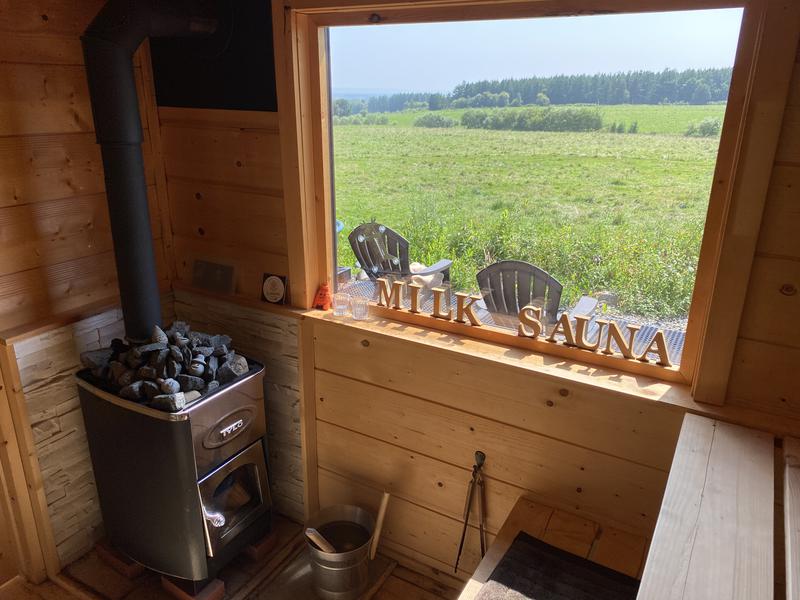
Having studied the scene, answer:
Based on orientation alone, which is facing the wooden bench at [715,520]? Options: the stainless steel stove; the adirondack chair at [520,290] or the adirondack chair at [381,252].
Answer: the stainless steel stove

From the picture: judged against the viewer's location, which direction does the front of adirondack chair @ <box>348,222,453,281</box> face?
facing away from the viewer and to the right of the viewer

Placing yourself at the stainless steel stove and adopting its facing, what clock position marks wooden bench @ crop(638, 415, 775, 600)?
The wooden bench is roughly at 12 o'clock from the stainless steel stove.

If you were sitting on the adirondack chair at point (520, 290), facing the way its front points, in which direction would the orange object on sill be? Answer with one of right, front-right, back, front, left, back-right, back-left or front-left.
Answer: back-left

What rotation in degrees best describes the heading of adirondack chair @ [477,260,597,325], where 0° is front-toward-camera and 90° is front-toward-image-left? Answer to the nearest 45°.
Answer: approximately 225°
